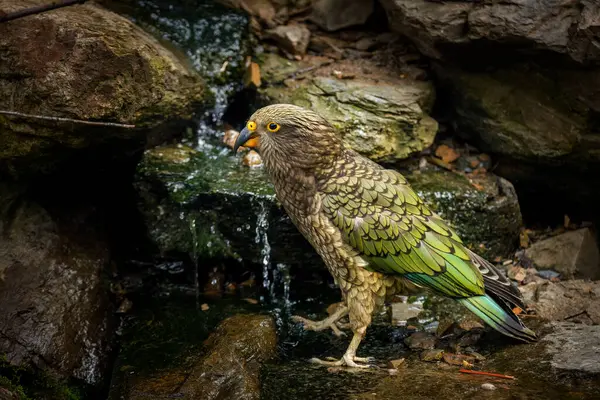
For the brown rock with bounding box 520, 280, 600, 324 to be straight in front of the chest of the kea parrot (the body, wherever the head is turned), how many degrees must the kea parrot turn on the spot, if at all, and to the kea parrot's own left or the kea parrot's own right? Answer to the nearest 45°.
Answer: approximately 135° to the kea parrot's own right

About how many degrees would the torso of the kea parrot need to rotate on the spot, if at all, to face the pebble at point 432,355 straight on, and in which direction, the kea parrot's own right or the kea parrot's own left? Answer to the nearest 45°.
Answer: approximately 180°

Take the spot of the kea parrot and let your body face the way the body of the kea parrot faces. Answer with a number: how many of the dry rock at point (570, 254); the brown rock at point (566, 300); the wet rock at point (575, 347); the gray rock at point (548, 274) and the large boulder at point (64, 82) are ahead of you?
1

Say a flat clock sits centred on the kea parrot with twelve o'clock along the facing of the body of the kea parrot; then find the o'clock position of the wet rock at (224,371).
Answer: The wet rock is roughly at 10 o'clock from the kea parrot.

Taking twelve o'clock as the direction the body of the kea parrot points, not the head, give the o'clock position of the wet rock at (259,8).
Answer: The wet rock is roughly at 2 o'clock from the kea parrot.

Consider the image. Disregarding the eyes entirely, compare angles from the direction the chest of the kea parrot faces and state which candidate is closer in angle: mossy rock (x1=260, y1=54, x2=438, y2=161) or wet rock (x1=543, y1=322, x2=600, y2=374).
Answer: the mossy rock

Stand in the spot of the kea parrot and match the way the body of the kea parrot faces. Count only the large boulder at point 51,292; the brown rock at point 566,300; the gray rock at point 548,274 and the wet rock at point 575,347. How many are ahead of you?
1

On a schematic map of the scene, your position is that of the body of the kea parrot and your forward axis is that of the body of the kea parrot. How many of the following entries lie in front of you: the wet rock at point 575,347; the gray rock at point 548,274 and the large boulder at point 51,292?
1

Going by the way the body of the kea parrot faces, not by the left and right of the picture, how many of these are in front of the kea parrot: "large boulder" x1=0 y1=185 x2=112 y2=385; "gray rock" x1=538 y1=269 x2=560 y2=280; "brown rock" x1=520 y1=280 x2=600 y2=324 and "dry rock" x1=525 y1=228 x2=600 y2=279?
1

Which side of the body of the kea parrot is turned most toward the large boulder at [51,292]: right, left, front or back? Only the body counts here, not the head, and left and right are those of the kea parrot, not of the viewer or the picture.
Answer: front

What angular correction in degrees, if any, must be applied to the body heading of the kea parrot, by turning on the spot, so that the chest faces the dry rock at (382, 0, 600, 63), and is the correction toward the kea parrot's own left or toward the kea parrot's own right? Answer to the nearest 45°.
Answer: approximately 90° to the kea parrot's own right

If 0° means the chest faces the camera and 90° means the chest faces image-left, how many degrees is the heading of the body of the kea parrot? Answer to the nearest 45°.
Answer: approximately 90°

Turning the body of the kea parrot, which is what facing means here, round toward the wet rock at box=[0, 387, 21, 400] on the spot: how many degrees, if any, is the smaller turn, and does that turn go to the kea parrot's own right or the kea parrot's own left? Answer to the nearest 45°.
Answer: approximately 45° to the kea parrot's own left
